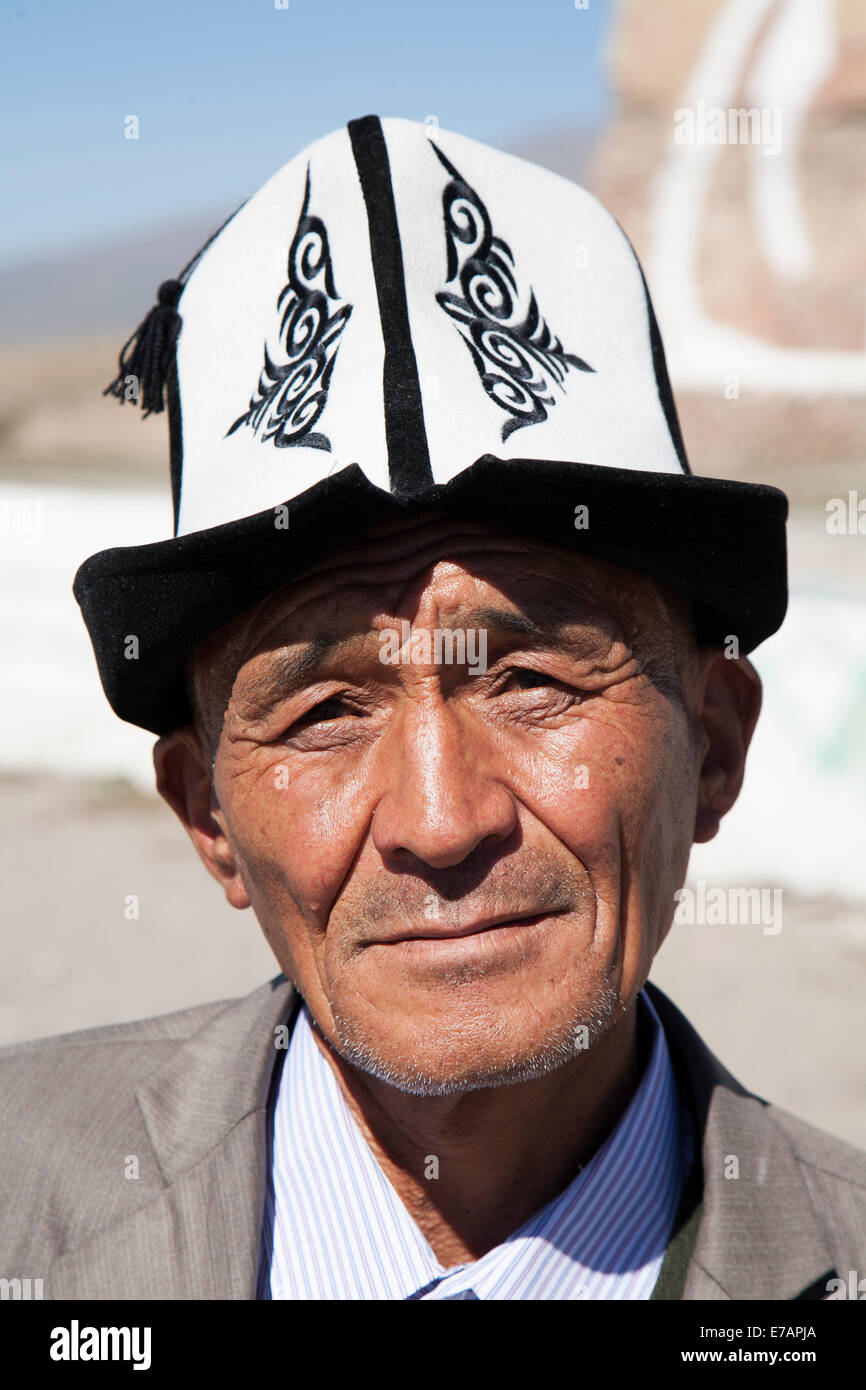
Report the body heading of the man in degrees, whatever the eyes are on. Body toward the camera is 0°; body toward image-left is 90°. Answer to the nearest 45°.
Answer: approximately 0°
